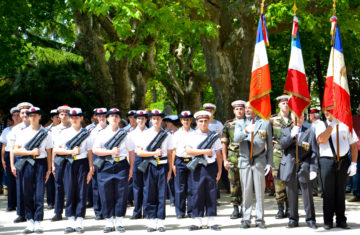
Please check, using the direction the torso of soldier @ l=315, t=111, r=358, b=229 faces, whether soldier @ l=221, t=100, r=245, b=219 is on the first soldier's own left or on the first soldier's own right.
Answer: on the first soldier's own right

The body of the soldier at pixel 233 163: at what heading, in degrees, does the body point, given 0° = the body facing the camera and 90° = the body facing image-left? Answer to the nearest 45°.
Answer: approximately 0°

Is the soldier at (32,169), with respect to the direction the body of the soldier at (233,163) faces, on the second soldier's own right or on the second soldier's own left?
on the second soldier's own right

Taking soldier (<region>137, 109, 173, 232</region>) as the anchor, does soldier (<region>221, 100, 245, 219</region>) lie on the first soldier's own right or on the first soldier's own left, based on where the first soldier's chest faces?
on the first soldier's own left

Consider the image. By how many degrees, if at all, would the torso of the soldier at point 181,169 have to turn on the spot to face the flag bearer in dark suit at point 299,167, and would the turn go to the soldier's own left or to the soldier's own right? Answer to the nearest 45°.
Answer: approximately 45° to the soldier's own left

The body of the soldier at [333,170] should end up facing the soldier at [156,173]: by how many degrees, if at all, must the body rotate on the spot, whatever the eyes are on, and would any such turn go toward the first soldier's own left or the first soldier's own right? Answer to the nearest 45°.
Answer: approximately 90° to the first soldier's own right

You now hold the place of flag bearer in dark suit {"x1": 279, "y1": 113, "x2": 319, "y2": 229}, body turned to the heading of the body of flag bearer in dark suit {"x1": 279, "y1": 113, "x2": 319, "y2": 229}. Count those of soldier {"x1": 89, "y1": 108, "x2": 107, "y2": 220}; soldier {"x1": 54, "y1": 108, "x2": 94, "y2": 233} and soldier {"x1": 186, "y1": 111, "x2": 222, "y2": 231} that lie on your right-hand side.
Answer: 3

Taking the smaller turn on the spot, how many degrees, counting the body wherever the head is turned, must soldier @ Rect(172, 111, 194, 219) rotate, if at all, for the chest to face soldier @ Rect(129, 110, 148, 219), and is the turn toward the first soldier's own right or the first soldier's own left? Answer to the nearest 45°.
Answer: approximately 90° to the first soldier's own right

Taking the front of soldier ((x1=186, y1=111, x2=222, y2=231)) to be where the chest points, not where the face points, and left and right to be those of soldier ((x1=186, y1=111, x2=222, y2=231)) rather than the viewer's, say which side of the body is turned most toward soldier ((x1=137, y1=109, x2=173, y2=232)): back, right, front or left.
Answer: right
